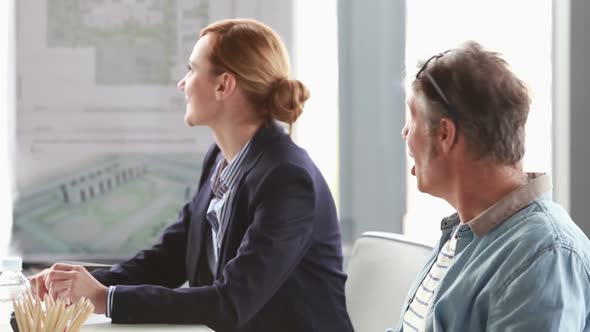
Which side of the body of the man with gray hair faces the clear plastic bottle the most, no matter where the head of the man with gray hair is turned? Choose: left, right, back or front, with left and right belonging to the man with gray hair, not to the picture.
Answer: front

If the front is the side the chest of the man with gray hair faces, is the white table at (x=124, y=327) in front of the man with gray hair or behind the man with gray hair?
in front

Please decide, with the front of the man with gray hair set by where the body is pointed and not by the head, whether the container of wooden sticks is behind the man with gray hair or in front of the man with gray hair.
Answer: in front

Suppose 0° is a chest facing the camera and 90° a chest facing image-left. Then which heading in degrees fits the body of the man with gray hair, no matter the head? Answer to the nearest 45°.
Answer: approximately 90°
